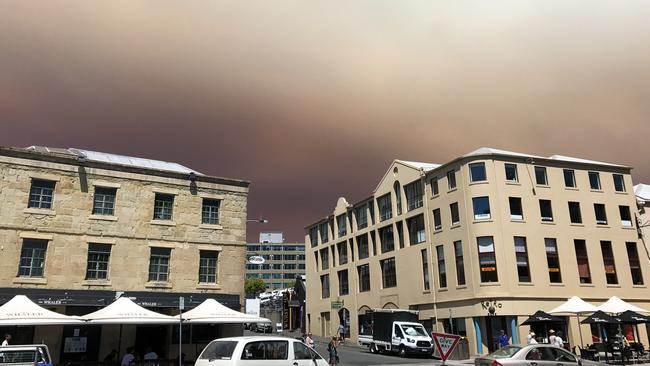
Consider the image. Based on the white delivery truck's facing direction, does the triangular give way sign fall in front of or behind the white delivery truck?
in front

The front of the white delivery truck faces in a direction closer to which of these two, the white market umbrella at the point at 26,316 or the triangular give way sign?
the triangular give way sign

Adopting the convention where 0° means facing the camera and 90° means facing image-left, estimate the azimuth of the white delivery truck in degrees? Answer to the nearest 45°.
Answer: approximately 315°

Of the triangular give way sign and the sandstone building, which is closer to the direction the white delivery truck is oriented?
the triangular give way sign

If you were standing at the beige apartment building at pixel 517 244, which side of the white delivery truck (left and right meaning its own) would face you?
left

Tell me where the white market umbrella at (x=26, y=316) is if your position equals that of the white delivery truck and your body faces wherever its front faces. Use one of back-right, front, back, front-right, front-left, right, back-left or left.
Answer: right

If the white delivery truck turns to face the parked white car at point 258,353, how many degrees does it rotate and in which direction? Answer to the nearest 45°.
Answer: approximately 45° to its right

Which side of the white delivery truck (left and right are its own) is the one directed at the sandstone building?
right

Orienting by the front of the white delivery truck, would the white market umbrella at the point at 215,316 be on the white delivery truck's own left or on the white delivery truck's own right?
on the white delivery truck's own right

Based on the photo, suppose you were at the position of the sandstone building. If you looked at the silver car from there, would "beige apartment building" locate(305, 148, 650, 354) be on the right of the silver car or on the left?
left
